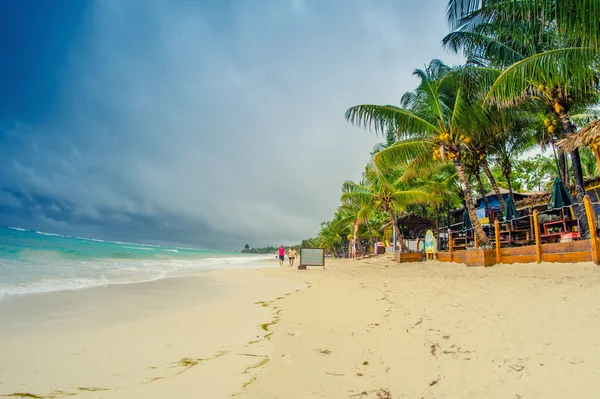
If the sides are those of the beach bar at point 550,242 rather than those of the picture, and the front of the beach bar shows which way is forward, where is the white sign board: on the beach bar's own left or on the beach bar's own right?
on the beach bar's own right

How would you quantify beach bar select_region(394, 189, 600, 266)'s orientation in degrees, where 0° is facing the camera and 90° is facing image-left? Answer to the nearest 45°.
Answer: approximately 45°

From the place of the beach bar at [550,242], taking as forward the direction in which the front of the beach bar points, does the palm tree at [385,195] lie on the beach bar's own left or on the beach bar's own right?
on the beach bar's own right
